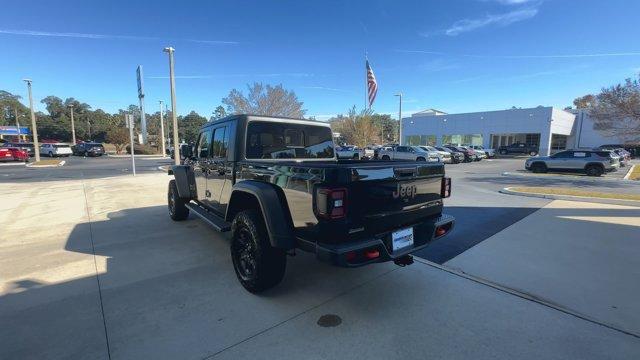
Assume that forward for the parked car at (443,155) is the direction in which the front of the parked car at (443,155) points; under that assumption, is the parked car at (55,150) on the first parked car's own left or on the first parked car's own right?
on the first parked car's own right

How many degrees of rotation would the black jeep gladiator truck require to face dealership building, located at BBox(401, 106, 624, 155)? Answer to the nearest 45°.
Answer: approximately 90° to its right

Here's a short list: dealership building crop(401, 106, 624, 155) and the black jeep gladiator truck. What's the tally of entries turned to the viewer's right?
0

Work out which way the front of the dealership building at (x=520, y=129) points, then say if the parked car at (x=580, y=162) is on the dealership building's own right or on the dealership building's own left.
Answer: on the dealership building's own left

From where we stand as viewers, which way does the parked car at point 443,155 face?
facing the viewer and to the right of the viewer

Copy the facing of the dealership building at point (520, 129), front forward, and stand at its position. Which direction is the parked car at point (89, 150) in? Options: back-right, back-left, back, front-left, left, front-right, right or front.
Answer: front
